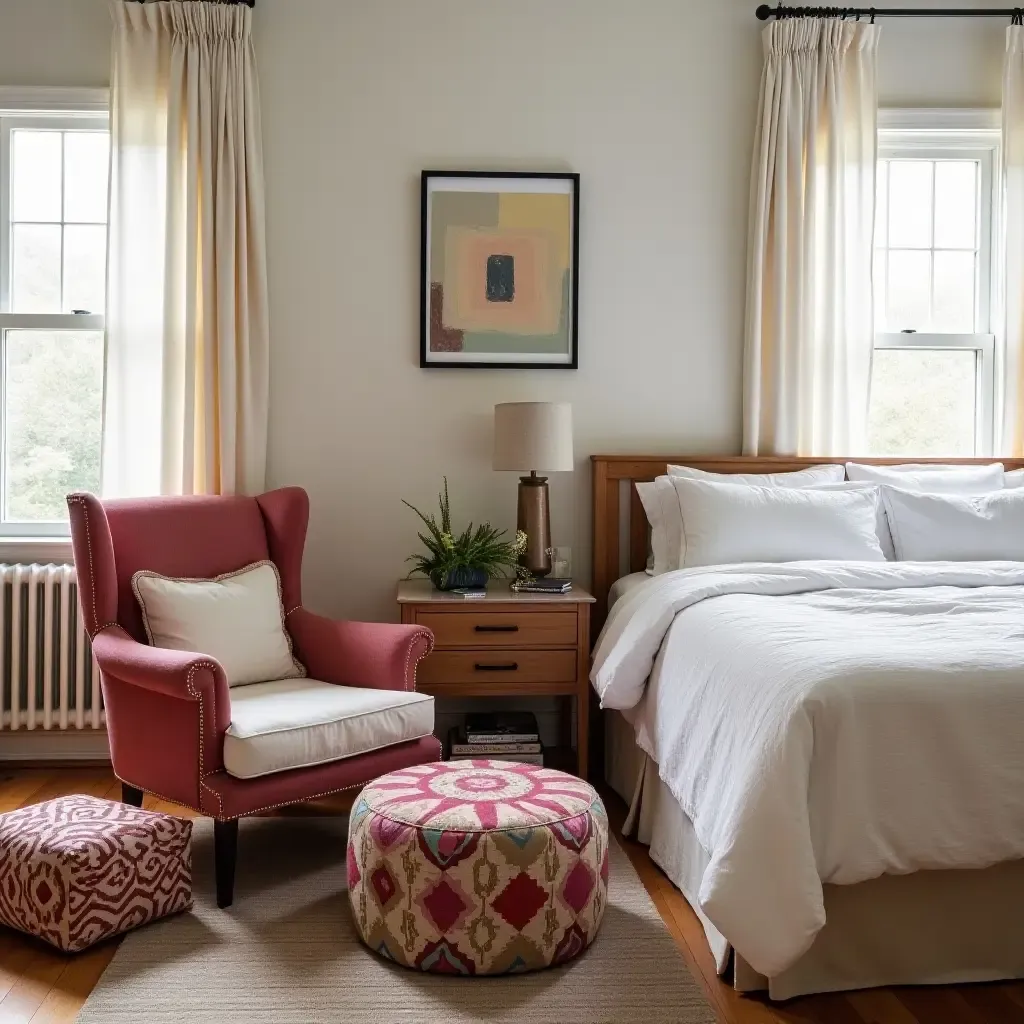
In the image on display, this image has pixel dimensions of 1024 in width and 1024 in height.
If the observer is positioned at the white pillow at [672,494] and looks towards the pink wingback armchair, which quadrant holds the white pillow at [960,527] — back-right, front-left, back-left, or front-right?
back-left

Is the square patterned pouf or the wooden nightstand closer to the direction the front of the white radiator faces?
the square patterned pouf

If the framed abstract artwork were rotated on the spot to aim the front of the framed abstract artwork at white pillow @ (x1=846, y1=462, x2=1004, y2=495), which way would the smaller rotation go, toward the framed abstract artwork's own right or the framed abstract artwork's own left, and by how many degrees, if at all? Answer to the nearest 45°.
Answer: approximately 90° to the framed abstract artwork's own left

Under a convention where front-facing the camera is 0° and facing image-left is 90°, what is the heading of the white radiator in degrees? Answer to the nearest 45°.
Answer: approximately 0°
